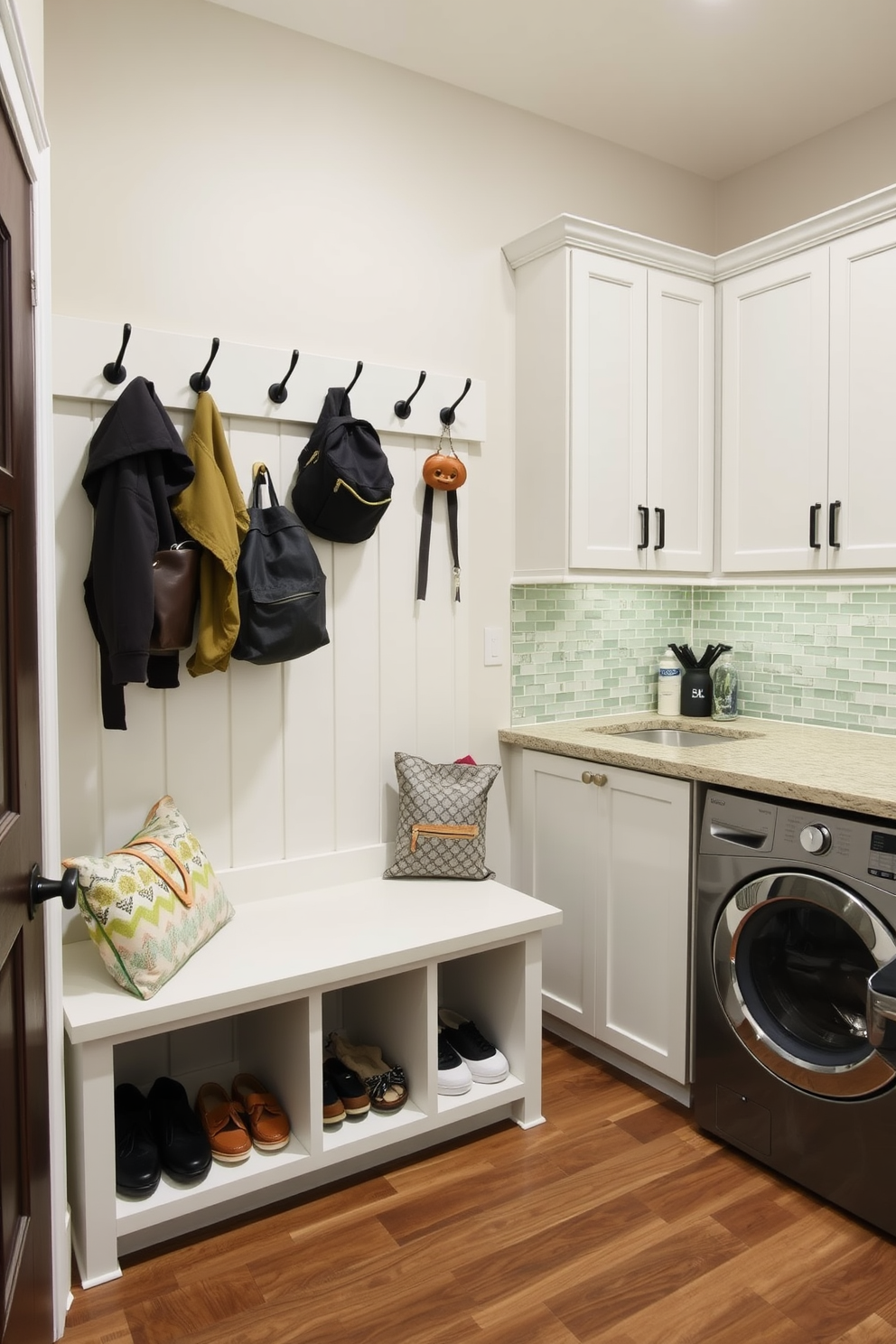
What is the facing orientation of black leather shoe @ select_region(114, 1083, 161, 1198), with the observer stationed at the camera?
facing the viewer and to the right of the viewer

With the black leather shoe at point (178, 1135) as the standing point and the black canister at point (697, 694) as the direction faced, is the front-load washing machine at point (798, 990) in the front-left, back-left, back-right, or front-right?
front-right

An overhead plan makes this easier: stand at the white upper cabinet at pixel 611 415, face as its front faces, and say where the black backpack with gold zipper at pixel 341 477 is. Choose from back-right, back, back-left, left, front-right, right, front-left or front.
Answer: right

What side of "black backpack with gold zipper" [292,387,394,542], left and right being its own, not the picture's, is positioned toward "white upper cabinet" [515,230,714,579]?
left

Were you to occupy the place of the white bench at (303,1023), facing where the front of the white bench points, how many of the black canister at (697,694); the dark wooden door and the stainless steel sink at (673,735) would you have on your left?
2

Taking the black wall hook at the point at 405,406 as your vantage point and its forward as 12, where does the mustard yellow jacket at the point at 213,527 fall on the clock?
The mustard yellow jacket is roughly at 3 o'clock from the black wall hook.

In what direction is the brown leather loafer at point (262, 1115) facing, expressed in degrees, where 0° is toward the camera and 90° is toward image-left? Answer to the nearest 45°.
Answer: approximately 315°

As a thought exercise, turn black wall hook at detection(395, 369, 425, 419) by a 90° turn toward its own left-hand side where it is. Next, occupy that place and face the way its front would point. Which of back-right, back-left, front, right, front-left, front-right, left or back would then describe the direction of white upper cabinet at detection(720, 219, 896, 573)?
front-right

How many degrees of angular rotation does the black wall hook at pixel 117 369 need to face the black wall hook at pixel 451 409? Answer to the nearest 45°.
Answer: approximately 45° to its left

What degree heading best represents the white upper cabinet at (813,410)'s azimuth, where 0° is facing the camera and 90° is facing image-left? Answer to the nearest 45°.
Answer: approximately 45°

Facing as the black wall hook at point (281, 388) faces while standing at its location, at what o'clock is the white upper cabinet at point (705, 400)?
The white upper cabinet is roughly at 10 o'clock from the black wall hook.
